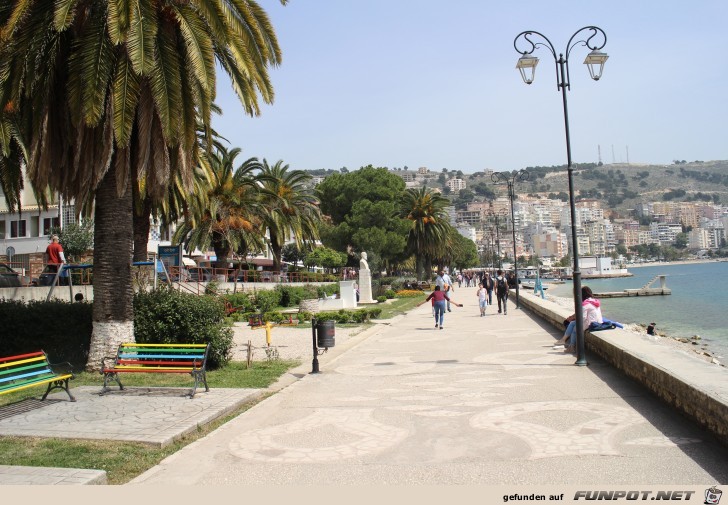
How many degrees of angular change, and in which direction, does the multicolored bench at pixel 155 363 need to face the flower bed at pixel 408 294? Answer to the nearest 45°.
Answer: approximately 180°

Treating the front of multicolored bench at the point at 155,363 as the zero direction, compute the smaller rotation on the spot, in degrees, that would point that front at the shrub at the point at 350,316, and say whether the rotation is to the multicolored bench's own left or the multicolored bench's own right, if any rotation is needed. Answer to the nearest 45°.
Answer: approximately 180°

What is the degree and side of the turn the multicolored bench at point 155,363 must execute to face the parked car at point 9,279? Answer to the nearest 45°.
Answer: approximately 135° to its right

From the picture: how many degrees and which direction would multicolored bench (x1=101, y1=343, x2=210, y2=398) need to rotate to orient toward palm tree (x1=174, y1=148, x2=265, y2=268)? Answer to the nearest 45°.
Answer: approximately 135° to its right

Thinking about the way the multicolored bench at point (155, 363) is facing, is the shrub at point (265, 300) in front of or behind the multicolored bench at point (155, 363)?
behind

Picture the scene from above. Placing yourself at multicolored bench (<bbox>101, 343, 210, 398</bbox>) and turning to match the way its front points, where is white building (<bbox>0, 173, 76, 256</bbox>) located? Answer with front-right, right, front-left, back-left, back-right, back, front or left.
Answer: back-right
